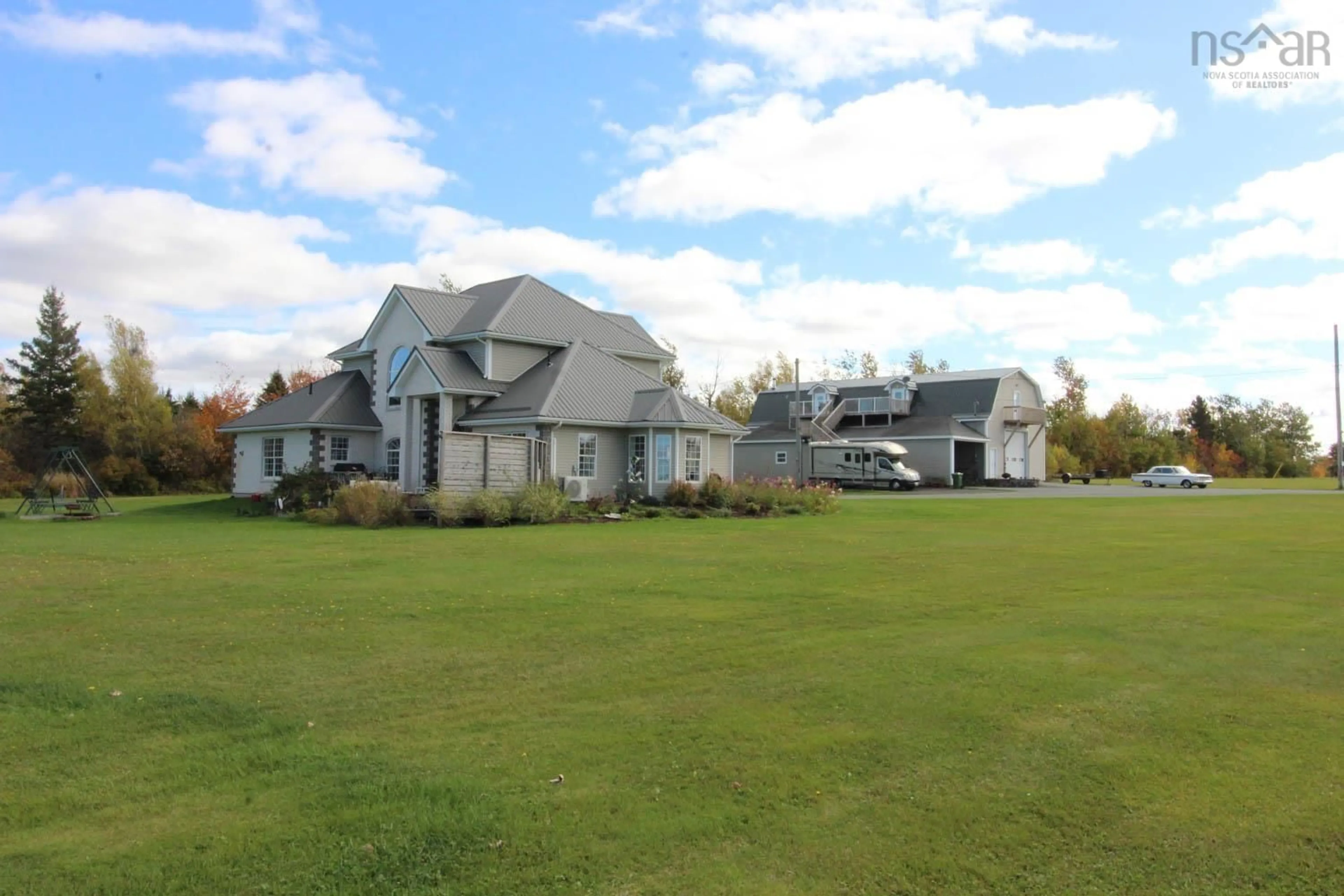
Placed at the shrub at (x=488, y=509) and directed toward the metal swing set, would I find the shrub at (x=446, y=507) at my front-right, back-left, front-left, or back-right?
front-left

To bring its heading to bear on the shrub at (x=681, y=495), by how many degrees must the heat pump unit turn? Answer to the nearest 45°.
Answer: approximately 90° to its left

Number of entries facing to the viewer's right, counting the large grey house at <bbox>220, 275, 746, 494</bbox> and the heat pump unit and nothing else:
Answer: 0

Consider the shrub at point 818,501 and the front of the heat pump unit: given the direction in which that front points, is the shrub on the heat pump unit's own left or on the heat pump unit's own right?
on the heat pump unit's own left

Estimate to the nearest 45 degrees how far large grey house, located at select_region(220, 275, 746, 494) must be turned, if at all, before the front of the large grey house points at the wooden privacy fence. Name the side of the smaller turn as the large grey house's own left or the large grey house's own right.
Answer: approximately 45° to the large grey house's own left

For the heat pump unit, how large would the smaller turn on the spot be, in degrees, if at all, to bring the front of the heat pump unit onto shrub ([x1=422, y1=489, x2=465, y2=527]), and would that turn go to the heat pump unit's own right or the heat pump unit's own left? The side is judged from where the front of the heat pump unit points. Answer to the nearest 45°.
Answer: approximately 45° to the heat pump unit's own right

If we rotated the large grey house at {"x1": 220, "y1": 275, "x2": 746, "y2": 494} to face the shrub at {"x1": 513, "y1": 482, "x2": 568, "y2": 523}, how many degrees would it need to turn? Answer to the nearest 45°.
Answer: approximately 45° to its left

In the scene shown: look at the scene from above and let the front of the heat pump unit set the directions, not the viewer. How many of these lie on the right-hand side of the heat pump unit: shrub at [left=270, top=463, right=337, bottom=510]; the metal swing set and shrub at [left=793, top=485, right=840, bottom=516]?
2

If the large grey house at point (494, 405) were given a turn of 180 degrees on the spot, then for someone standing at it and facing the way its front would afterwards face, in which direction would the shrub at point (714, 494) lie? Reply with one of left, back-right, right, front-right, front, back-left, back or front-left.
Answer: right

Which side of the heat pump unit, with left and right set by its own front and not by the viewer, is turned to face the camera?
front

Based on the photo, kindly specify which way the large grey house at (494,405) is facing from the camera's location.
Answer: facing the viewer and to the left of the viewer

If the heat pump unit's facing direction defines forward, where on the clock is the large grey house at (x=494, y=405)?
The large grey house is roughly at 5 o'clock from the heat pump unit.

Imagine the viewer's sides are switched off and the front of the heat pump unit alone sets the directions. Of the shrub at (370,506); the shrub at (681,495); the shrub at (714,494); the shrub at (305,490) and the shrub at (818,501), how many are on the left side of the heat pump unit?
3

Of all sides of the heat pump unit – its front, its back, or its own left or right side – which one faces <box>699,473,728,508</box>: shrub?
left
